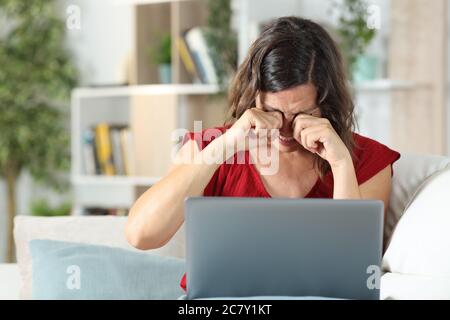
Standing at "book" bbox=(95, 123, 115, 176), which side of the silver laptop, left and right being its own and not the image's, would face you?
front

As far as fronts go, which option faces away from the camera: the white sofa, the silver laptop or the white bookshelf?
the silver laptop

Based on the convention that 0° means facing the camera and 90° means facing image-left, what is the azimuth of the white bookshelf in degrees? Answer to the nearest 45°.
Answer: approximately 0°

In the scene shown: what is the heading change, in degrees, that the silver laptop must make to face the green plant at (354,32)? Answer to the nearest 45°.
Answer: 0° — it already faces it

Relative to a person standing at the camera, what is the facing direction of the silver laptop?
facing away from the viewer

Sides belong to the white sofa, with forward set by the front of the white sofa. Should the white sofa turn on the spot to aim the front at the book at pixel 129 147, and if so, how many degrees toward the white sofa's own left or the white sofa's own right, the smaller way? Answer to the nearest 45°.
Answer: approximately 180°

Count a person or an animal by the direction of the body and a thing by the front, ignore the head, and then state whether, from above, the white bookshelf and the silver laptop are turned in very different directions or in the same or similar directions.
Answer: very different directions

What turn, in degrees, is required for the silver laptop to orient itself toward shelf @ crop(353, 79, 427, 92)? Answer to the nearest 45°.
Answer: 0° — it already faces it

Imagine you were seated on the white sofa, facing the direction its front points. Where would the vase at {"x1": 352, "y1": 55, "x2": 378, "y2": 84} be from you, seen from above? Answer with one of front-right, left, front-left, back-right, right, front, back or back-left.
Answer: back
